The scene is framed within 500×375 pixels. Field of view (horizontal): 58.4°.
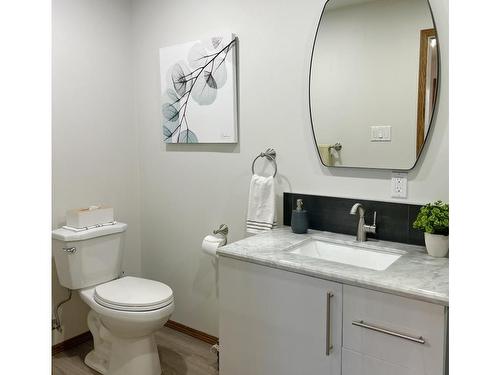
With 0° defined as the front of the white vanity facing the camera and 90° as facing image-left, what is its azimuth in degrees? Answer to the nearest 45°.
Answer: approximately 45°

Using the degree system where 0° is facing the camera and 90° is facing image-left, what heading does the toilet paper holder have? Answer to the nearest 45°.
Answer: approximately 45°

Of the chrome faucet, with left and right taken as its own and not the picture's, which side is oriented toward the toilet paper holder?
right

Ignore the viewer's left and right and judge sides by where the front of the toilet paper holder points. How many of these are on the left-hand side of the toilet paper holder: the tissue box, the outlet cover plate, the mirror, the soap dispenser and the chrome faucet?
4

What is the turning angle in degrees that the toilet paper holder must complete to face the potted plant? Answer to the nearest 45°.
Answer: approximately 90° to its left

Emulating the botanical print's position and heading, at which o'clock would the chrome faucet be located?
The chrome faucet is roughly at 9 o'clock from the botanical print.

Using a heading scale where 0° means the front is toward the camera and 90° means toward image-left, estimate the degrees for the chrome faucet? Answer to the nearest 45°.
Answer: approximately 45°

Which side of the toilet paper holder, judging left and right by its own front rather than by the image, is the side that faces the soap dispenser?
left

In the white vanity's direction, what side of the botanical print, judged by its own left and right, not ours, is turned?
left
